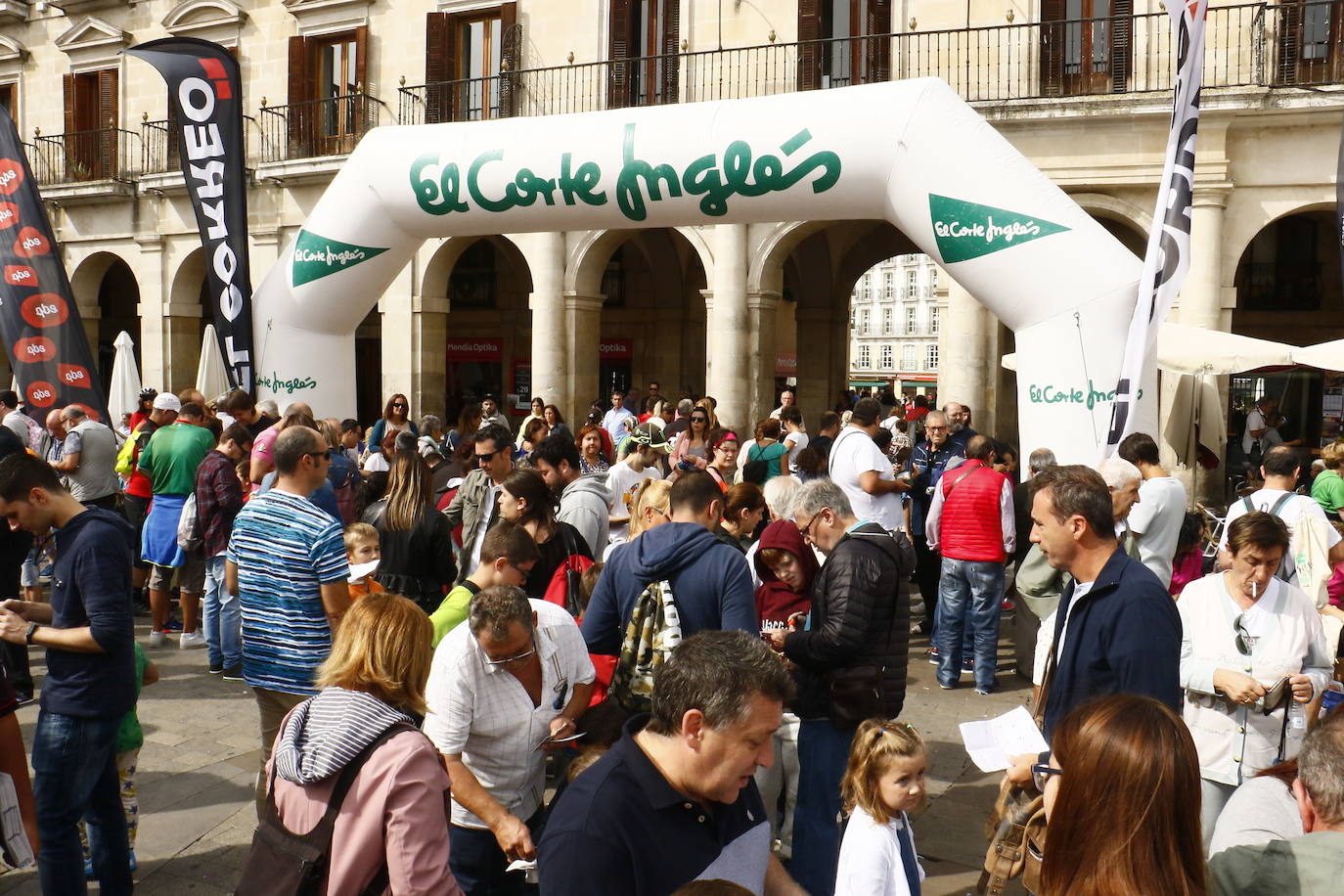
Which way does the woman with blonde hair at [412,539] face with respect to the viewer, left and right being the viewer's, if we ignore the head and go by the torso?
facing away from the viewer

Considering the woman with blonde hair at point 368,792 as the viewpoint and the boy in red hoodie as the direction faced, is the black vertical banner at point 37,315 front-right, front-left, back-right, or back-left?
front-left

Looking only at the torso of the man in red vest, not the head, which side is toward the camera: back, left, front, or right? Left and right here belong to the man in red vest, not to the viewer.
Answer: back

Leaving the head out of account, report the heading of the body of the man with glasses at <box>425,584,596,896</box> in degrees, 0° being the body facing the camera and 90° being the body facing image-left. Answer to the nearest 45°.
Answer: approximately 315°

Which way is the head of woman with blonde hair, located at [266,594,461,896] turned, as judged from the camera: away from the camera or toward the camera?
away from the camera

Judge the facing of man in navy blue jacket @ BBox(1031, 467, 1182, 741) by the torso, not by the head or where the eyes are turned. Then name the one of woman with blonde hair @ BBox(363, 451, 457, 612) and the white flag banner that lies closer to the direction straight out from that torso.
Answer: the woman with blonde hair

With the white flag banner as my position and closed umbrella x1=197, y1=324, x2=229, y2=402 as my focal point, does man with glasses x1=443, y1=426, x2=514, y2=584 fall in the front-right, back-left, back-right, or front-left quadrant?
front-left

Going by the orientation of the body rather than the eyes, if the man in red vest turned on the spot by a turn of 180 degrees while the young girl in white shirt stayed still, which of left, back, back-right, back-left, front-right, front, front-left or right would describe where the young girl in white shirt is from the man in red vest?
front

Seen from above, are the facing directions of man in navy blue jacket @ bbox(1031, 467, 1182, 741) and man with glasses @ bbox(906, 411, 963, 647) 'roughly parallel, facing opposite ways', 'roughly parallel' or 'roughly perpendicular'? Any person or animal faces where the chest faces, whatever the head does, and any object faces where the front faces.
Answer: roughly perpendicular

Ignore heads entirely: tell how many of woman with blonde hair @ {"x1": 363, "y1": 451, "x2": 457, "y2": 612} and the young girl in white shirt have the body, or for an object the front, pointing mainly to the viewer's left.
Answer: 0

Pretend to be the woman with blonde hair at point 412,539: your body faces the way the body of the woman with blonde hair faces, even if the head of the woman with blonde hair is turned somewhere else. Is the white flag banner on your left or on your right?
on your right

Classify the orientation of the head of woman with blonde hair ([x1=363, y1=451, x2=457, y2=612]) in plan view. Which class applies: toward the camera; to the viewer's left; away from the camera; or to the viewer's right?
away from the camera

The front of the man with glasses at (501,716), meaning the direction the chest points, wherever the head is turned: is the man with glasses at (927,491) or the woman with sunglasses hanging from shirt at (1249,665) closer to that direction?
the woman with sunglasses hanging from shirt

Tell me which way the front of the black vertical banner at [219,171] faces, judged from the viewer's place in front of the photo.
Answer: facing the viewer

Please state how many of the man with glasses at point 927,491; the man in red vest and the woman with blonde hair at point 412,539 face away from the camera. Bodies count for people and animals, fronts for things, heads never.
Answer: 2

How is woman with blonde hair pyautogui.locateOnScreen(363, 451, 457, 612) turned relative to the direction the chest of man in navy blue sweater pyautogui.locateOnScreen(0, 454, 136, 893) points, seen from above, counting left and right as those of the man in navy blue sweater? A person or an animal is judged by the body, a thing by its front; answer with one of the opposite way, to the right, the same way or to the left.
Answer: to the right

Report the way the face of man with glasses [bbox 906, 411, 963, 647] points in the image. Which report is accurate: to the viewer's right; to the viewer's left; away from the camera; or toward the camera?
toward the camera

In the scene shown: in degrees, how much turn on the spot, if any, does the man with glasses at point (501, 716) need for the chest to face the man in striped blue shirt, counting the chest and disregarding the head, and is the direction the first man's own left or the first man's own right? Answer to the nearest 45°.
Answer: approximately 180°
